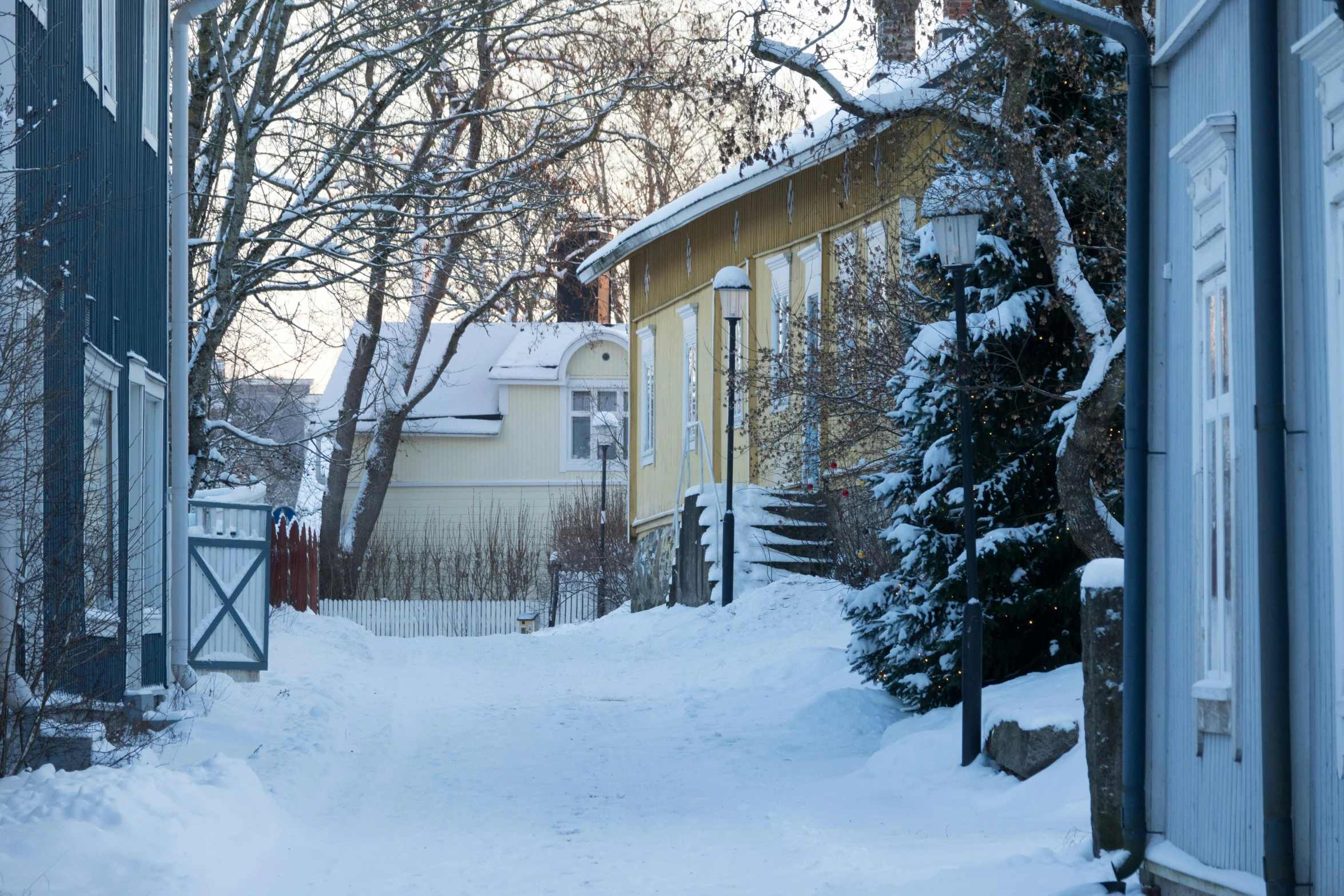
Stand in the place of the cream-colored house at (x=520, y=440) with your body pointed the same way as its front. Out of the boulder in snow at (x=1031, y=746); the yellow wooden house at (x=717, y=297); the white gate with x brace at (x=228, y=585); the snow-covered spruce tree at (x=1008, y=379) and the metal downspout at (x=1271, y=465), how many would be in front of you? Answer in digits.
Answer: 5

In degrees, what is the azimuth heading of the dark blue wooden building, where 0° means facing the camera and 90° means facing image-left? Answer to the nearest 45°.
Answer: approximately 315°

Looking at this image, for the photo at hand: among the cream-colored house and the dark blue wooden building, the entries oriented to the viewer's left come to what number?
0

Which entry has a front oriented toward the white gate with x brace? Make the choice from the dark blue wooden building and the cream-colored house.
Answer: the cream-colored house

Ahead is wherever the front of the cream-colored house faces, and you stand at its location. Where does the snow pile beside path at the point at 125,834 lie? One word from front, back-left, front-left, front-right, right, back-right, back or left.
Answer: front

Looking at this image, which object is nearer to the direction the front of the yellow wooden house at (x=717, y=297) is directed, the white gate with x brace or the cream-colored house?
the white gate with x brace

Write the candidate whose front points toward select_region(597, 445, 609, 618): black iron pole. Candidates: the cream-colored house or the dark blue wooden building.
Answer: the cream-colored house

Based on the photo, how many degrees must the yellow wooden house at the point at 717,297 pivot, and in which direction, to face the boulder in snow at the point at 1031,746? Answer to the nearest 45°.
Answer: approximately 45° to its left

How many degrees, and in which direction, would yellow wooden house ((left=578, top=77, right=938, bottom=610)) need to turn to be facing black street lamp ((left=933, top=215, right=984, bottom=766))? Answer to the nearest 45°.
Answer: approximately 45° to its left

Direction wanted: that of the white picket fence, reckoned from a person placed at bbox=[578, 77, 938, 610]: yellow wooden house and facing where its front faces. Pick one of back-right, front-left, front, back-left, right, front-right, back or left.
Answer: right

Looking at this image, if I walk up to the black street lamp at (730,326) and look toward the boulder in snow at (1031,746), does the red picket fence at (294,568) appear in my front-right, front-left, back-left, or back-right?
back-right

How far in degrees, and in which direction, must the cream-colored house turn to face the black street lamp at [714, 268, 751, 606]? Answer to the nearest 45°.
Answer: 0° — it already faces it

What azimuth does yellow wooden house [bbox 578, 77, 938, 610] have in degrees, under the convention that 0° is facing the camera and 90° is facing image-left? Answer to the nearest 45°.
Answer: approximately 45°

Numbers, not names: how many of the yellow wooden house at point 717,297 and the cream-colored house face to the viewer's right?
0

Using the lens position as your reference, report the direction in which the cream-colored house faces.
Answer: facing the viewer

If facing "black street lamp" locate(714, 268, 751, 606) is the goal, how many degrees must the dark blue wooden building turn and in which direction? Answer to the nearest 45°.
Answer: approximately 90° to its left
